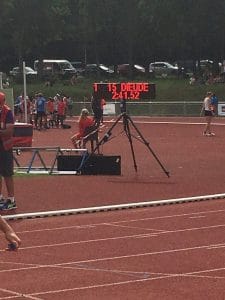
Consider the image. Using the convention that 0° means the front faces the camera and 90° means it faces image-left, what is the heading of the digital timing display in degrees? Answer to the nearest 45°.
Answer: approximately 0°

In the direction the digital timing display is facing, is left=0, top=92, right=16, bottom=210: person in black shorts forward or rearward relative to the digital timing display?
forward

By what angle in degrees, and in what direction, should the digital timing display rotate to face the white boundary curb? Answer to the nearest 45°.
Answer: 0° — it already faces it

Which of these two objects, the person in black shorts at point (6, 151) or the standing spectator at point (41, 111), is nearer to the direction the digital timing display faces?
the person in black shorts
